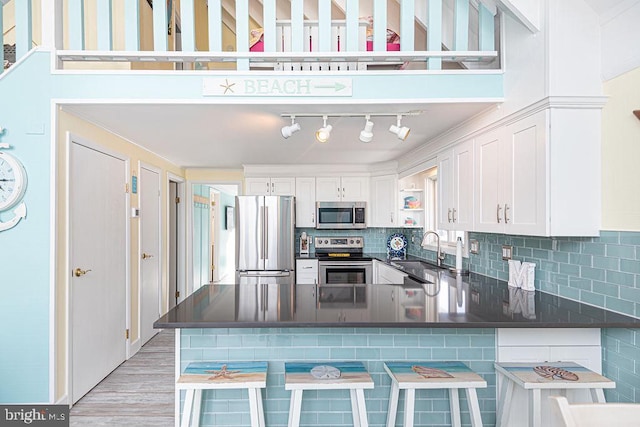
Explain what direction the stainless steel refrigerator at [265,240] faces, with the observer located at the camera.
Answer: facing the viewer

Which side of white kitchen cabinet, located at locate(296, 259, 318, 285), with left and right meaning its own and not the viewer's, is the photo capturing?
front

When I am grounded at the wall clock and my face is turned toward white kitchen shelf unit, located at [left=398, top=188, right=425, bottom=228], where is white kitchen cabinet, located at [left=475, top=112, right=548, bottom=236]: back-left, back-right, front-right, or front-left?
front-right

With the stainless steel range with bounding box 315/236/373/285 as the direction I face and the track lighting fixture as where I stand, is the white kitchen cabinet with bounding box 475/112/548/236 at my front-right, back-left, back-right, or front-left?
back-right

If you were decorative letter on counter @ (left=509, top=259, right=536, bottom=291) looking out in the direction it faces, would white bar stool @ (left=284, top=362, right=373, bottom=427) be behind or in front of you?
in front
